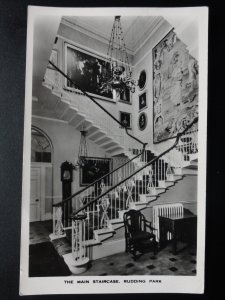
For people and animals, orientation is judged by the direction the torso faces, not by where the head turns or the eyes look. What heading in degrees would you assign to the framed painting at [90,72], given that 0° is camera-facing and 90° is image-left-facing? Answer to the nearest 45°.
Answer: approximately 315°

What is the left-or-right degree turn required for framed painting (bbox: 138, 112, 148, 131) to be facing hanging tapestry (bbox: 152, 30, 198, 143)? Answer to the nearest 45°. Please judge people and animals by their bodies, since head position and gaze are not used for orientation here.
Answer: approximately 45° to its left

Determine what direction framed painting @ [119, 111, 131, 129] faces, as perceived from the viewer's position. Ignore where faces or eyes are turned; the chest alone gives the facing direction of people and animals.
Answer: facing the viewer and to the right of the viewer

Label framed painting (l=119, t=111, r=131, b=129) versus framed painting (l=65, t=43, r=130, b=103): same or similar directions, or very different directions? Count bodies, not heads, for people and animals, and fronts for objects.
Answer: same or similar directions

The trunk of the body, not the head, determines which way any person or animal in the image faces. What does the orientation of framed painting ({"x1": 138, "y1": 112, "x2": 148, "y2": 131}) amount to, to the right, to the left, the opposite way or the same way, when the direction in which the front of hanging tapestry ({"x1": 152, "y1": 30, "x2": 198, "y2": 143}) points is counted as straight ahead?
the same way

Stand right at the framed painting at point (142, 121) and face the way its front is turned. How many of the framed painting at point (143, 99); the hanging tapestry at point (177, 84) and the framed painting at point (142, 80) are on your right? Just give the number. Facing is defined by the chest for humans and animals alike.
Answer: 0
